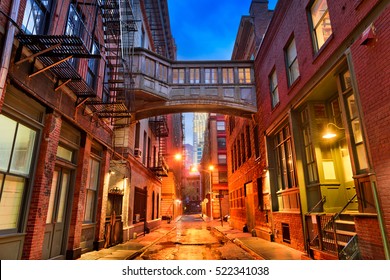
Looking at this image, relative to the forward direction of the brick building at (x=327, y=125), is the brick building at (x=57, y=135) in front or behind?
in front

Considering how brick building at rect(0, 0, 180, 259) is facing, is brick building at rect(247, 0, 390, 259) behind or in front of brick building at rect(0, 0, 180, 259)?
in front

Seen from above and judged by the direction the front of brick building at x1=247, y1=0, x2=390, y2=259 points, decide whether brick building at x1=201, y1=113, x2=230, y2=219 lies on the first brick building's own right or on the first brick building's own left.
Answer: on the first brick building's own right

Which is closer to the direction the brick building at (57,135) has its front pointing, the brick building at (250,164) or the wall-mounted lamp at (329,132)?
the wall-mounted lamp

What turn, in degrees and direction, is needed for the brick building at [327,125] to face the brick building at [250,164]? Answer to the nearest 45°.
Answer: approximately 90° to its right

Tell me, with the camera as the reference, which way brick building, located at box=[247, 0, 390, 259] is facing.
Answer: facing the viewer and to the left of the viewer

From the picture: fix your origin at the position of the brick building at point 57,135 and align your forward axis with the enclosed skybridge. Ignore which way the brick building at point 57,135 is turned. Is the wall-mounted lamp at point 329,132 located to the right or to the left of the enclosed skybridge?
right

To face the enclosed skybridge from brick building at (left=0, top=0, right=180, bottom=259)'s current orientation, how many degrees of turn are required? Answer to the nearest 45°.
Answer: approximately 90° to its left

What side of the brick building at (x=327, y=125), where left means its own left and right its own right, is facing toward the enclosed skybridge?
right

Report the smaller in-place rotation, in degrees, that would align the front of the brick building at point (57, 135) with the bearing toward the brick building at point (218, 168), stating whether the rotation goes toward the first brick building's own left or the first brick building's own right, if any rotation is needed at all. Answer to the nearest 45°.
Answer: approximately 90° to the first brick building's own left

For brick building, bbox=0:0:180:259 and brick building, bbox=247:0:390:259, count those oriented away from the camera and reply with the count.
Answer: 0
